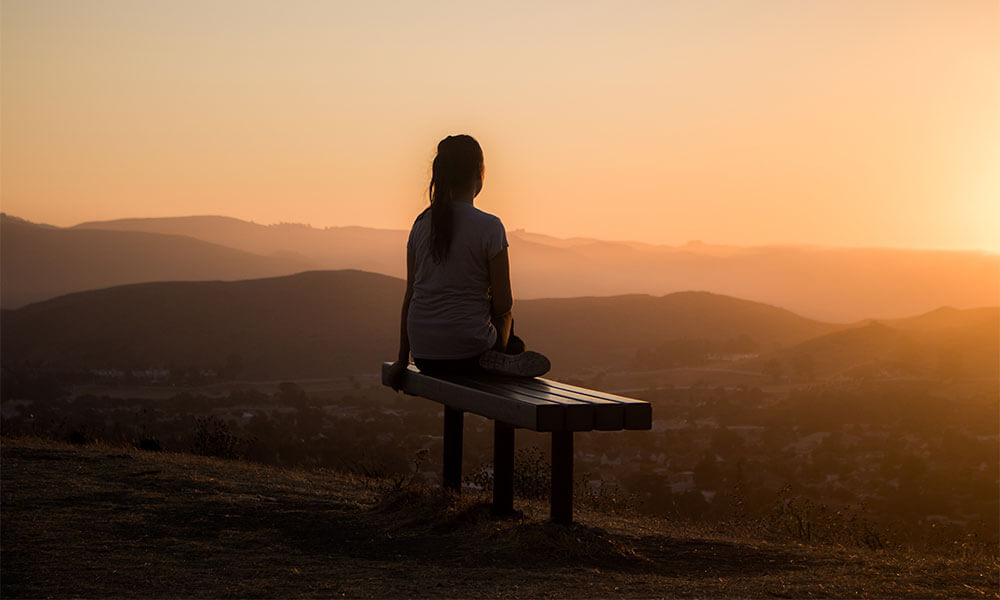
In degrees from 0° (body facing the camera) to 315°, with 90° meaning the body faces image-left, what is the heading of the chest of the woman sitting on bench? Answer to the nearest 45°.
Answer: approximately 225°
